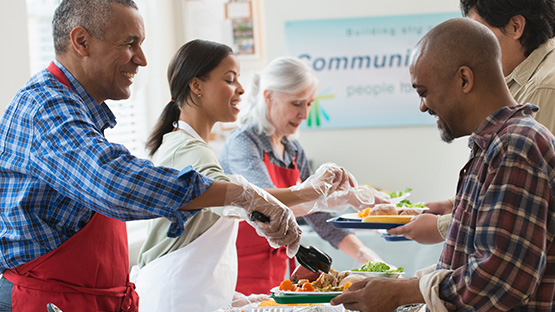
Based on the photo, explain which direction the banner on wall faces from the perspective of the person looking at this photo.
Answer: facing the viewer

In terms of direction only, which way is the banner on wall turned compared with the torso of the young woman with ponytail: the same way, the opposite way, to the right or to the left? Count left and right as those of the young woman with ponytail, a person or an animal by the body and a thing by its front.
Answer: to the right

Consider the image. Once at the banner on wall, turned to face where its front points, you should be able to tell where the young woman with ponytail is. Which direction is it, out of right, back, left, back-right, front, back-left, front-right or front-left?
front

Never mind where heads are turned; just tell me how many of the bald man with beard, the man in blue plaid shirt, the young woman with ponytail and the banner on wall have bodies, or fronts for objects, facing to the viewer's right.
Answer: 2

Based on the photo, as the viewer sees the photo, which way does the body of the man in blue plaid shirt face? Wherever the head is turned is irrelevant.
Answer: to the viewer's right

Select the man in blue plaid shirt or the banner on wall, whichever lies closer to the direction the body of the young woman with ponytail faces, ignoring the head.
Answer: the banner on wall

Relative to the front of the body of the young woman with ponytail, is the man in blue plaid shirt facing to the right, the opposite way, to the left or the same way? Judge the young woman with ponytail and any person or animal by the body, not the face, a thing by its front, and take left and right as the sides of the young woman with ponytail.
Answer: the same way

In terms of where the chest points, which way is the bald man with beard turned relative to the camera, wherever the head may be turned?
to the viewer's left

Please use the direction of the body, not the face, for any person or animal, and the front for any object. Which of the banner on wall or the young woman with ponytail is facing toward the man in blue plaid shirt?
the banner on wall

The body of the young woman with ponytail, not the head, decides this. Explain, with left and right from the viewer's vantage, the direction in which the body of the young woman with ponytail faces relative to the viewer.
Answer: facing to the right of the viewer

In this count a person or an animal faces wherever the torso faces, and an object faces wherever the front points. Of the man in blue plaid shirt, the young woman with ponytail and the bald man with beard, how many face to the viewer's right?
2

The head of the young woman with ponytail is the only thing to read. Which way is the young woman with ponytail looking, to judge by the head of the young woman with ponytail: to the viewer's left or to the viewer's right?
to the viewer's right

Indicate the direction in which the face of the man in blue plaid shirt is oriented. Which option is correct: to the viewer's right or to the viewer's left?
to the viewer's right

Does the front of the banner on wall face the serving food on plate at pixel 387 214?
yes

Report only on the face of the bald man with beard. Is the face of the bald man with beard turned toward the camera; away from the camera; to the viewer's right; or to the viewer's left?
to the viewer's left

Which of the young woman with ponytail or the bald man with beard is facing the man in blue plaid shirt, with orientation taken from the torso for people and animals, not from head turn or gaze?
the bald man with beard

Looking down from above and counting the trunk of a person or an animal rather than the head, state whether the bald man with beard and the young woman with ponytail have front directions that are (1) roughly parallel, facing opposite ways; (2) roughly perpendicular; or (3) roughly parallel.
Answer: roughly parallel, facing opposite ways

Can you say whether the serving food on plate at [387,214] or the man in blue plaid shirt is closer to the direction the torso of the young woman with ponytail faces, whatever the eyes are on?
the serving food on plate
